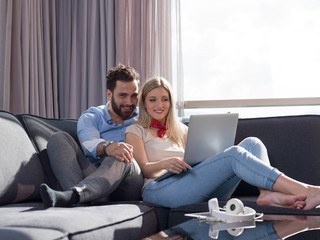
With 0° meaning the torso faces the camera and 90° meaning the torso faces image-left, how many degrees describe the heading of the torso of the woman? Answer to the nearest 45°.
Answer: approximately 315°

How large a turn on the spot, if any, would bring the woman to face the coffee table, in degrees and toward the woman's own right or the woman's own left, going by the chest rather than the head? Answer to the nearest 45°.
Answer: approximately 45° to the woman's own right

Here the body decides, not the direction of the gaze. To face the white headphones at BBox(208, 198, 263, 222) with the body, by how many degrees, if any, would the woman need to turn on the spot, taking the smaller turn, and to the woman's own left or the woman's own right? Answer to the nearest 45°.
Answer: approximately 45° to the woman's own right

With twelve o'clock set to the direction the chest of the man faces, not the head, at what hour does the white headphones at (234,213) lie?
The white headphones is roughly at 11 o'clock from the man.

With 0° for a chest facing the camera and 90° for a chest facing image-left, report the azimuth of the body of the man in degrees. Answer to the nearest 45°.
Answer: approximately 0°

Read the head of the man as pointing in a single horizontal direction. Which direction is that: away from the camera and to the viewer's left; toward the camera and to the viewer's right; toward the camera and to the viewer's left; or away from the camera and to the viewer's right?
toward the camera and to the viewer's right
